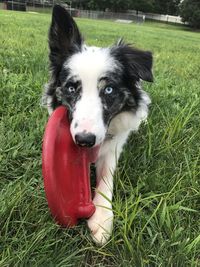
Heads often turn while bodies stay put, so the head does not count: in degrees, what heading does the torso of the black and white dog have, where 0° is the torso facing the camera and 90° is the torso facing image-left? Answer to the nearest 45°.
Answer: approximately 0°
